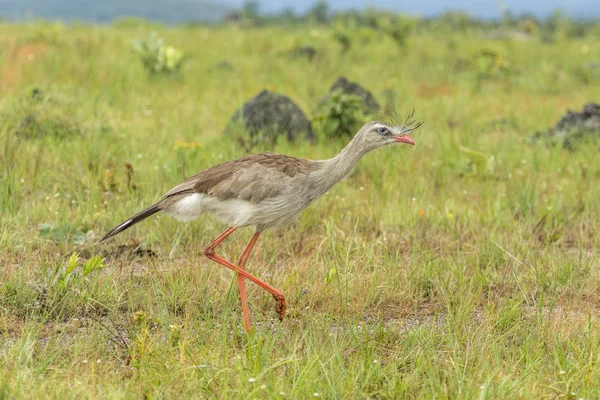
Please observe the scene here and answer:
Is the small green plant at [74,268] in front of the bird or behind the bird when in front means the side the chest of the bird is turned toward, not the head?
behind

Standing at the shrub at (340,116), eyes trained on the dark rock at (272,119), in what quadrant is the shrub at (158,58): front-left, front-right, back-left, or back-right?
front-right

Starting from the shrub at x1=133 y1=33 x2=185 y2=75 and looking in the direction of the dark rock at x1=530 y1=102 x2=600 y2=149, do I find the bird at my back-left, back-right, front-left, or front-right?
front-right

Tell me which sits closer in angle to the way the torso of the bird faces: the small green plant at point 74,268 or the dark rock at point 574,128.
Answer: the dark rock

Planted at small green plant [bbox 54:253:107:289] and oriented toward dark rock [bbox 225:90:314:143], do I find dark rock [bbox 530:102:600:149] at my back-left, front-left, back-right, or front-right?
front-right

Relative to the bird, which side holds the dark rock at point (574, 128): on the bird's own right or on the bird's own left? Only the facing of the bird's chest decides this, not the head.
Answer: on the bird's own left

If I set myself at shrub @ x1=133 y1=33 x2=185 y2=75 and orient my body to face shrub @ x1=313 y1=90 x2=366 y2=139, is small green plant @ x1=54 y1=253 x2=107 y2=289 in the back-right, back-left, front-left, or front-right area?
front-right

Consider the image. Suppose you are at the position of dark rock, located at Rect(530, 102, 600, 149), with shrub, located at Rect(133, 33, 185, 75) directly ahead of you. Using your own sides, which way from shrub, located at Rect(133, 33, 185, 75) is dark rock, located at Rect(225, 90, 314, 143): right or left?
left

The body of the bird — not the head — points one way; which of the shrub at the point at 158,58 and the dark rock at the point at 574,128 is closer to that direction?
the dark rock

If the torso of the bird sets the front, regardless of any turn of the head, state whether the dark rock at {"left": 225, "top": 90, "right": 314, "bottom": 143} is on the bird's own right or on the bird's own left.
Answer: on the bird's own left

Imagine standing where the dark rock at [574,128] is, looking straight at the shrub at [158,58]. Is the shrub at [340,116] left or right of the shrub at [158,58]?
left

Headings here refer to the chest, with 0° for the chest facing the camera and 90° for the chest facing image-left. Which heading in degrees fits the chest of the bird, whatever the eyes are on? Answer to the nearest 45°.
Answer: approximately 270°

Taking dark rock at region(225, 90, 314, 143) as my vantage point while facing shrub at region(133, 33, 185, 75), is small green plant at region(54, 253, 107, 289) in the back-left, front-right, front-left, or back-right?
back-left

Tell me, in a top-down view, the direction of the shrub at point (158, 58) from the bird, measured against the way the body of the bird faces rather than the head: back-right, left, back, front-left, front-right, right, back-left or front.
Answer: left
